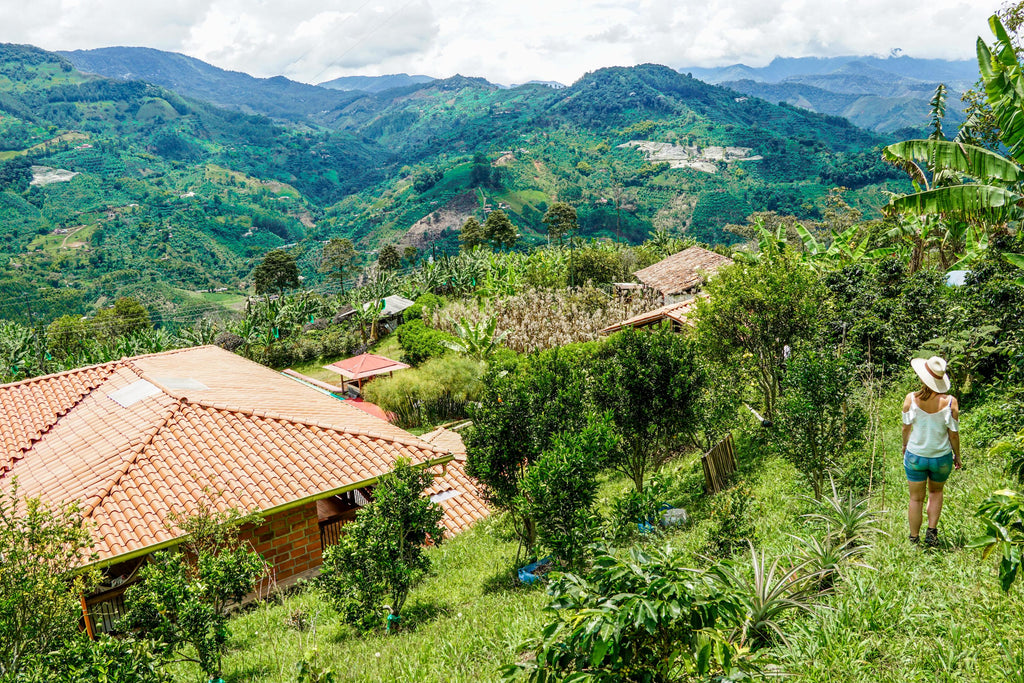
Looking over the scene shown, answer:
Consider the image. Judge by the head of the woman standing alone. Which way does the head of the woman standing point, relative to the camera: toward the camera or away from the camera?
away from the camera

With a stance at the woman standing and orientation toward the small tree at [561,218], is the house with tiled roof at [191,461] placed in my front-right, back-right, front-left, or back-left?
front-left
